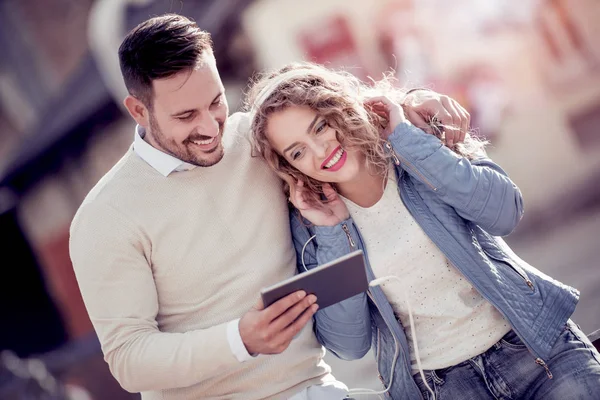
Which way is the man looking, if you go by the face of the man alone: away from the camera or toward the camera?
toward the camera

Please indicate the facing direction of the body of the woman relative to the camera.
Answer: toward the camera

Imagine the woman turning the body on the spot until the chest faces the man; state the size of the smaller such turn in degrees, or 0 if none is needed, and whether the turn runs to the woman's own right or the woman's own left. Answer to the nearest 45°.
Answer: approximately 90° to the woman's own right
